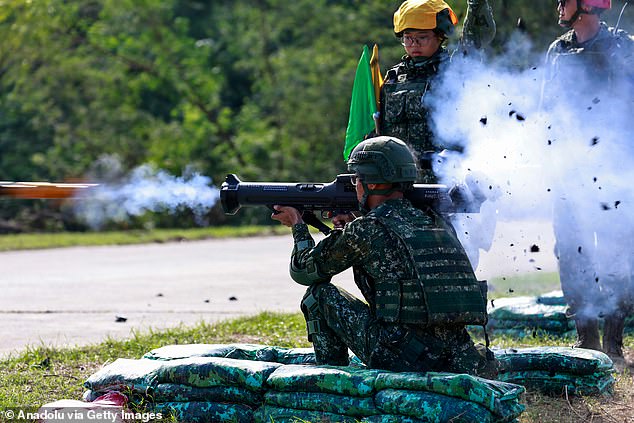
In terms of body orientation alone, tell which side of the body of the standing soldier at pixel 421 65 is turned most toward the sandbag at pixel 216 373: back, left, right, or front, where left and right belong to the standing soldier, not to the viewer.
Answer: front

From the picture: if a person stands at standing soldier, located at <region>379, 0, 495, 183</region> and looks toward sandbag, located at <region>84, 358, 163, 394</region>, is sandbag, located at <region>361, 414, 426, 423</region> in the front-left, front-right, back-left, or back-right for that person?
front-left

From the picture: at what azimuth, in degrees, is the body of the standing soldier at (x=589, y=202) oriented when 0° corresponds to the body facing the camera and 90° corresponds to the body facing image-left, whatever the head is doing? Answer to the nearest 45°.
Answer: approximately 45°

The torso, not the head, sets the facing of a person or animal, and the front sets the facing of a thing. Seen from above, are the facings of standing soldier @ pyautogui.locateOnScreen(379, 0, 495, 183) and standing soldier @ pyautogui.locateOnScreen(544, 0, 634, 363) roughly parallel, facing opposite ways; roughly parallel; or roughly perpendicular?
roughly parallel

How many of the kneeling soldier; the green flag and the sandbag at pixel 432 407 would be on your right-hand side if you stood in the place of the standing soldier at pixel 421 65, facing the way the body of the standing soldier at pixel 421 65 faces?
1

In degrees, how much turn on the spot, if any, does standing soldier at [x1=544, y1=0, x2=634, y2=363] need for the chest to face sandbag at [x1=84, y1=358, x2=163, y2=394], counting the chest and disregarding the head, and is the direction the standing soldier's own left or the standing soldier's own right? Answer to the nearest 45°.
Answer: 0° — they already face it

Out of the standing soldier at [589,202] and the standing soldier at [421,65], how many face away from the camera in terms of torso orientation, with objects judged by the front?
0

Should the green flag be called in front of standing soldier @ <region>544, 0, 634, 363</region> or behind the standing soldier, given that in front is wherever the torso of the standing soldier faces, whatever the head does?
in front

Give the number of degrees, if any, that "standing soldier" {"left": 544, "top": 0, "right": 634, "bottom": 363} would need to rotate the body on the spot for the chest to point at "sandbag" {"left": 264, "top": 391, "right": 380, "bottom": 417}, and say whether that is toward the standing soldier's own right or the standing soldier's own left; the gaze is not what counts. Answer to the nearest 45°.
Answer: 0° — they already face it

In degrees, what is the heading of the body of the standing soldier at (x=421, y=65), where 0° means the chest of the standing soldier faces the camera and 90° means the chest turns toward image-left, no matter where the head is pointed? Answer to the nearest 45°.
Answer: approximately 45°

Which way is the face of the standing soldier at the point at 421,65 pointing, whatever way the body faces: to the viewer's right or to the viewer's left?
to the viewer's left
